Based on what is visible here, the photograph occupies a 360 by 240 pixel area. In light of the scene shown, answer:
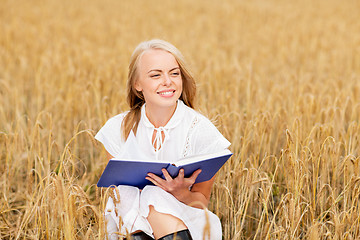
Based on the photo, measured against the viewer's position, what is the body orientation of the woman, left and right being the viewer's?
facing the viewer
